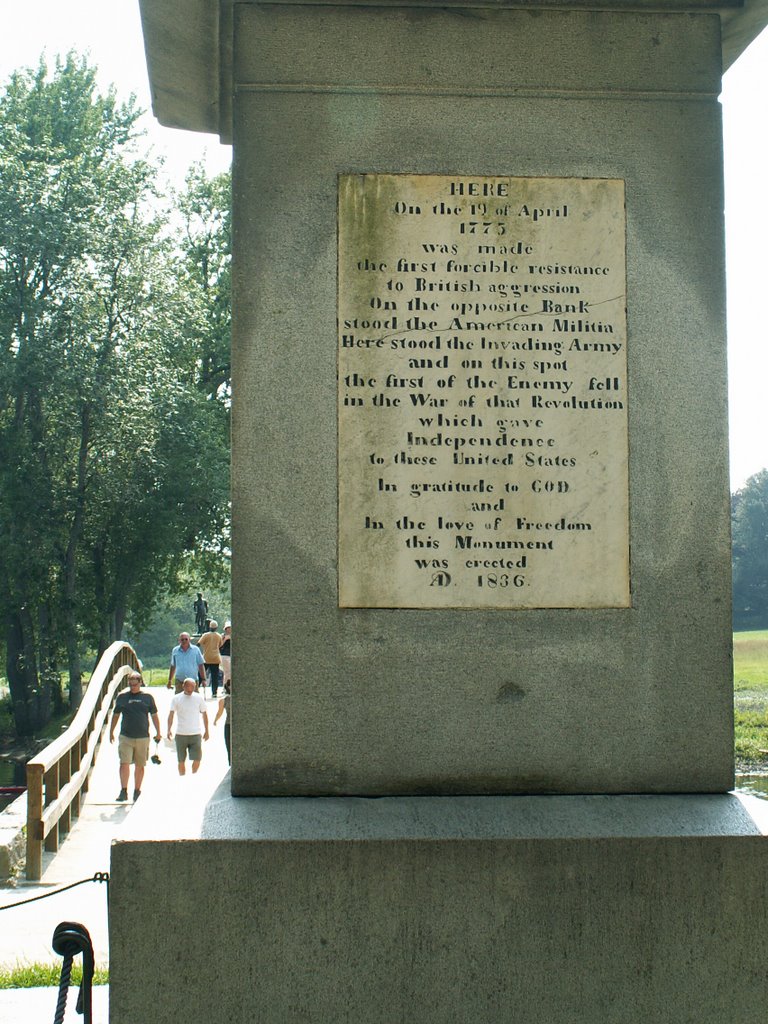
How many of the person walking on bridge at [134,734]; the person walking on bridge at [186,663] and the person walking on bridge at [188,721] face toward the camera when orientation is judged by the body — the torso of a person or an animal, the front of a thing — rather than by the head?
3

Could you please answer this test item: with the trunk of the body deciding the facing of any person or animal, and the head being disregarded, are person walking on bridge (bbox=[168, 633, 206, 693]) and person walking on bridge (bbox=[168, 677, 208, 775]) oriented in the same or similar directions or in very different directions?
same or similar directions

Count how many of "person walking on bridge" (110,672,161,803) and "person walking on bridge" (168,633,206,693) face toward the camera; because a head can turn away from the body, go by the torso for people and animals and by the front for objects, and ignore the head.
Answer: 2

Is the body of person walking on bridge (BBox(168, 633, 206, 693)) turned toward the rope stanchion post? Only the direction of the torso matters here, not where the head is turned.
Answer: yes

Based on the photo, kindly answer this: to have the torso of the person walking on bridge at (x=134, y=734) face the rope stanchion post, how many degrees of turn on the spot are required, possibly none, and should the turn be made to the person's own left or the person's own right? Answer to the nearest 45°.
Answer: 0° — they already face it

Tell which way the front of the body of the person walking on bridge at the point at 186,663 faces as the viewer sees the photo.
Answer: toward the camera

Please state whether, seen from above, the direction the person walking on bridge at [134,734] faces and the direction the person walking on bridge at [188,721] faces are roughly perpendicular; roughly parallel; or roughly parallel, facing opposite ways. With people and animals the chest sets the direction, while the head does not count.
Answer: roughly parallel

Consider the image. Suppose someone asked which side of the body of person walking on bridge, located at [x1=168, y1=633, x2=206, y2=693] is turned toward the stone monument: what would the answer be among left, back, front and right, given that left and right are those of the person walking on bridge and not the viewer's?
front

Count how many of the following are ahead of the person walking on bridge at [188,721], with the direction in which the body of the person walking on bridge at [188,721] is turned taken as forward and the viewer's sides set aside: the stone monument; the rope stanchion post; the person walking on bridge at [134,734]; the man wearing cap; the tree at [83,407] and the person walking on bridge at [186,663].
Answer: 2

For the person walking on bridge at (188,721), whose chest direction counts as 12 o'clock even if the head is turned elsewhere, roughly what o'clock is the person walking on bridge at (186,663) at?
the person walking on bridge at (186,663) is roughly at 6 o'clock from the person walking on bridge at (188,721).

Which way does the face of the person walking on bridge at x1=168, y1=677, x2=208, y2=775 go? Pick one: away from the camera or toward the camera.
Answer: toward the camera

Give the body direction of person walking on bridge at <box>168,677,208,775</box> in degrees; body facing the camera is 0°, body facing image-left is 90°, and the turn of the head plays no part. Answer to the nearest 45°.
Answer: approximately 0°

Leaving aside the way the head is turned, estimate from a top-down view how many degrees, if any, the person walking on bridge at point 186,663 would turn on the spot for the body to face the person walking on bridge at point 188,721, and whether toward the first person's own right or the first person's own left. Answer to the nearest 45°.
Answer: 0° — they already face them

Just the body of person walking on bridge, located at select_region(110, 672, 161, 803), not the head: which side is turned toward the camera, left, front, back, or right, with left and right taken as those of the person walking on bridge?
front

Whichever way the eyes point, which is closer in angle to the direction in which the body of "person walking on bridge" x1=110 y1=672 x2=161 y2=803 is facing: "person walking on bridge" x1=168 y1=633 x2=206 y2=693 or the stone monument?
the stone monument
